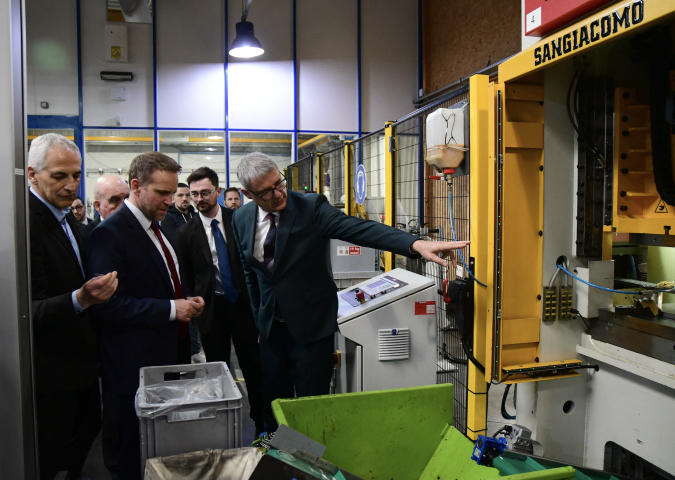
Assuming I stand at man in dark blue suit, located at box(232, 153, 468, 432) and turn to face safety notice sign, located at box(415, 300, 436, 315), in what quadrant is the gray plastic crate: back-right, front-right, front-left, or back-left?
back-right

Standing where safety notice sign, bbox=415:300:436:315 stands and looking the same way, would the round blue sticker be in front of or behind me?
behind

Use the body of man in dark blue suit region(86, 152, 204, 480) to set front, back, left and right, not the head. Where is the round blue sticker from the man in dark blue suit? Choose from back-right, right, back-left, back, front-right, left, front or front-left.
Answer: left

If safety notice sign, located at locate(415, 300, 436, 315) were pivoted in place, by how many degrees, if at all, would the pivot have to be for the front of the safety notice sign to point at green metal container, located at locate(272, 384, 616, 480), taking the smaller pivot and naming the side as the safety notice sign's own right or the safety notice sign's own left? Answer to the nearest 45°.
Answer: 0° — it already faces it

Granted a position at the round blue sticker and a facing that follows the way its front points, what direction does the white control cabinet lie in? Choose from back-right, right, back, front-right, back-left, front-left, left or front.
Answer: left

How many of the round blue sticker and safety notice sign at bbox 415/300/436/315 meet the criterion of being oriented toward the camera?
1

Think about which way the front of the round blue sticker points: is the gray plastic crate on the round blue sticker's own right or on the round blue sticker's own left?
on the round blue sticker's own left

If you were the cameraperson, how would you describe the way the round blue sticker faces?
facing to the left of the viewer

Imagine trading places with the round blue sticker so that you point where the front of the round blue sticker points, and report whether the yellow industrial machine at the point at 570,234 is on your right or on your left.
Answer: on your left

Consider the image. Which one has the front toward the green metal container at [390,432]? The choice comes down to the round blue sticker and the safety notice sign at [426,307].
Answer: the safety notice sign

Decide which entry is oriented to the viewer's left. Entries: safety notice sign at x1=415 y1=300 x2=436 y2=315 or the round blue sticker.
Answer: the round blue sticker

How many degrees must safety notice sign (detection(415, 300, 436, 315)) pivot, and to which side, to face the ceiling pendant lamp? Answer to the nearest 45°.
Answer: approximately 135° to its right
